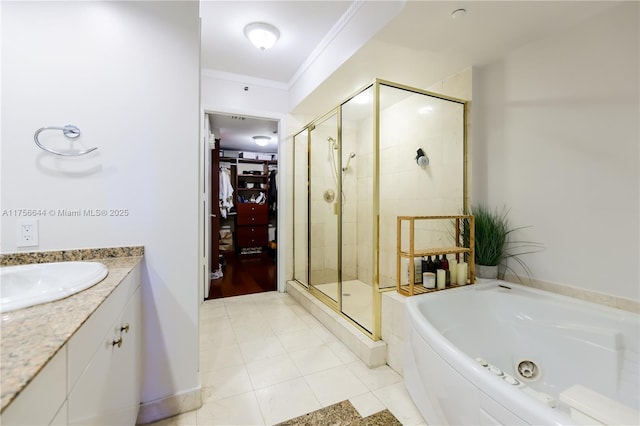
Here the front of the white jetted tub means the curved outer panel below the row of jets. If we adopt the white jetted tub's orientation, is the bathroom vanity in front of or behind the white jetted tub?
in front

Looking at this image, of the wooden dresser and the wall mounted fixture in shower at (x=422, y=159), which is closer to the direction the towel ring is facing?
the wall mounted fixture in shower

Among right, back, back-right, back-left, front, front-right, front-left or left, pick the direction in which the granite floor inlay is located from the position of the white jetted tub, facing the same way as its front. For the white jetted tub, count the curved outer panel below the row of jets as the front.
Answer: front

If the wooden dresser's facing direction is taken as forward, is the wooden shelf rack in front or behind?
in front

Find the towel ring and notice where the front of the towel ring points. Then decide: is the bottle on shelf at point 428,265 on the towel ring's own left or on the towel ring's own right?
on the towel ring's own left

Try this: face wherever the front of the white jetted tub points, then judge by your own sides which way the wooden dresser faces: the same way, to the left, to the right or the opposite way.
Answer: to the left

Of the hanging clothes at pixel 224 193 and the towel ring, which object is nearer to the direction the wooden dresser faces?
the towel ring

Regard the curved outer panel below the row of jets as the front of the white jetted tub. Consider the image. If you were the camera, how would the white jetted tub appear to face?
facing the viewer and to the left of the viewer

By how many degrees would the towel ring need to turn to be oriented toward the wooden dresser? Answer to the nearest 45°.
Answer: approximately 135° to its left

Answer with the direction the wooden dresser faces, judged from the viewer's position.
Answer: facing the viewer
